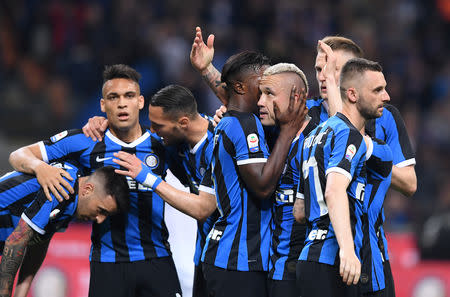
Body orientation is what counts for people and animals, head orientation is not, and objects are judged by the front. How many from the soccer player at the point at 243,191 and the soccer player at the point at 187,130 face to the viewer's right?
1

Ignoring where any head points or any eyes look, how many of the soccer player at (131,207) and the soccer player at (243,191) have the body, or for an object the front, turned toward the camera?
1

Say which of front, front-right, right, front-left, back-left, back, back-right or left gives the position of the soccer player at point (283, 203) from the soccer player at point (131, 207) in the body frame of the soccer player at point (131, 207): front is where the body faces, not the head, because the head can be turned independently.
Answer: front-left

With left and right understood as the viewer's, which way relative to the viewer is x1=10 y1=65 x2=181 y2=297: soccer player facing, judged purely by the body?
facing the viewer

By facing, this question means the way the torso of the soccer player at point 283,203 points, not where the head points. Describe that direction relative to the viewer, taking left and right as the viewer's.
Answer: facing the viewer and to the left of the viewer
